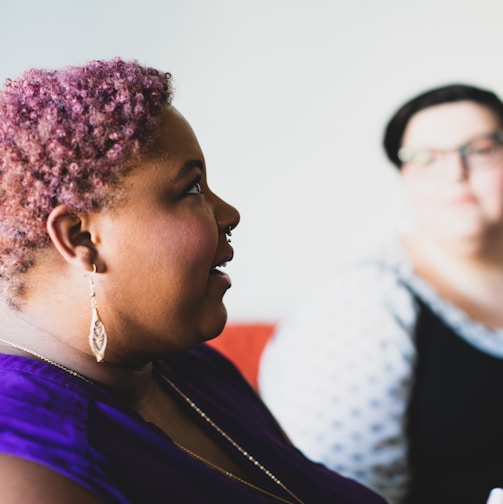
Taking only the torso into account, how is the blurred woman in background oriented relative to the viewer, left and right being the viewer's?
facing the viewer and to the right of the viewer

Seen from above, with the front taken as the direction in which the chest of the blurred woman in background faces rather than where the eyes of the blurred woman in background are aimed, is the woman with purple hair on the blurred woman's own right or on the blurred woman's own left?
on the blurred woman's own right

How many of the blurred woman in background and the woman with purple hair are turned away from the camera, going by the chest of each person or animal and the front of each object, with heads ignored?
0

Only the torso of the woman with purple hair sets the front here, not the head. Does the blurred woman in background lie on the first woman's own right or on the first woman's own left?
on the first woman's own left

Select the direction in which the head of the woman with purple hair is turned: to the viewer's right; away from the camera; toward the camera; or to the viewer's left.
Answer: to the viewer's right

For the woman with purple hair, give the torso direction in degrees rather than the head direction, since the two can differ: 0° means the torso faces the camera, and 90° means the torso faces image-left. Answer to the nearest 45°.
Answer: approximately 270°
